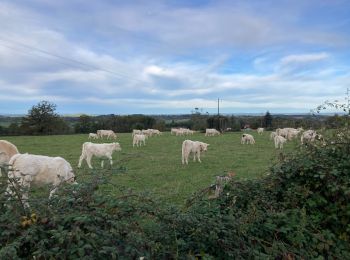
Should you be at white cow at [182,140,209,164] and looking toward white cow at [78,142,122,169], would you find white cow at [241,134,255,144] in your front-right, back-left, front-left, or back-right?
back-right
